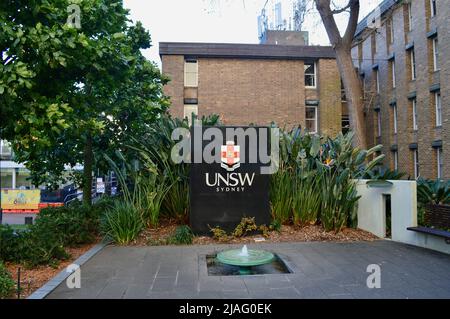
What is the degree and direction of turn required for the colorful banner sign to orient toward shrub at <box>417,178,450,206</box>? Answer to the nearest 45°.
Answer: approximately 45° to its left

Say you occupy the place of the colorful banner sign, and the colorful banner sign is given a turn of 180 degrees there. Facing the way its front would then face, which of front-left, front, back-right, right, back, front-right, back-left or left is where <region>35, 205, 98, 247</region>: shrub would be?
back

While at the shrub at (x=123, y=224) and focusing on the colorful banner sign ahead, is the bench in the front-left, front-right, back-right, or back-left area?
back-right

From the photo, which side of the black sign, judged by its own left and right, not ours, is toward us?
front

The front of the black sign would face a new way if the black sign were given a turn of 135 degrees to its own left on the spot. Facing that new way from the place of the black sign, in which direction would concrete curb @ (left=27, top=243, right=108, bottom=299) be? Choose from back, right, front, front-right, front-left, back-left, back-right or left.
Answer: back

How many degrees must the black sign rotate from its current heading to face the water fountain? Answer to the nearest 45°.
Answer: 0° — it already faces it

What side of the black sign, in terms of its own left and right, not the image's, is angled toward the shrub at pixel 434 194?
left

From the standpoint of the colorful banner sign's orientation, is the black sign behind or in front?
in front

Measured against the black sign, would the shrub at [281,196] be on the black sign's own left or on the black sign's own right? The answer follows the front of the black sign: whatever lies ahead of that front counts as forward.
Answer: on the black sign's own left

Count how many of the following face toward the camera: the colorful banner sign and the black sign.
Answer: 2

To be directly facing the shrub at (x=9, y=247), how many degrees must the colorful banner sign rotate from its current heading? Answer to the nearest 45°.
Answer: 0° — it already faces it

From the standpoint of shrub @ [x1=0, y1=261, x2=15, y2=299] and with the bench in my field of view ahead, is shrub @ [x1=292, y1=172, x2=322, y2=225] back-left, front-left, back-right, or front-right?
front-left

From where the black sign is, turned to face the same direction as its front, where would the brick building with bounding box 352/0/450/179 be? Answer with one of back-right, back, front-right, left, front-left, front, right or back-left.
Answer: back-left

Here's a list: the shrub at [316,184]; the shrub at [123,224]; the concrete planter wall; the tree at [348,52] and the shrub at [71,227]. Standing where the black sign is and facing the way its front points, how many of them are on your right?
2

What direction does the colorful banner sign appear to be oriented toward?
toward the camera
